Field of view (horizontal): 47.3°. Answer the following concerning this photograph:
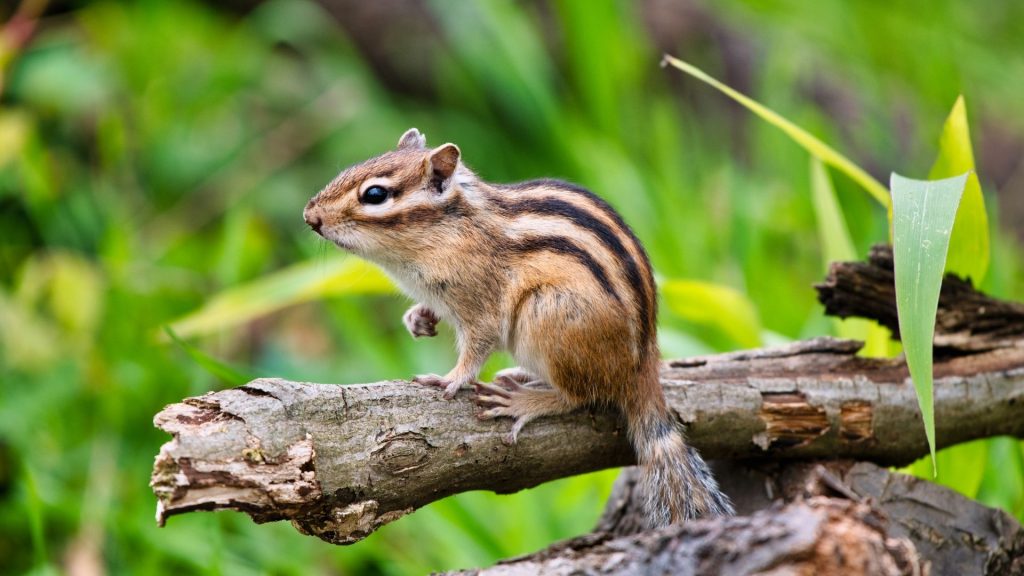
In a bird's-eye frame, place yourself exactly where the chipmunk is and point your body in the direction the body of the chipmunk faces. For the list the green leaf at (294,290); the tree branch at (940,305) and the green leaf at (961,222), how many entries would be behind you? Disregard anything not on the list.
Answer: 2

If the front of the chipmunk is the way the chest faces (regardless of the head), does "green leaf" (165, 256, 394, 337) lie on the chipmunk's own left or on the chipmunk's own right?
on the chipmunk's own right

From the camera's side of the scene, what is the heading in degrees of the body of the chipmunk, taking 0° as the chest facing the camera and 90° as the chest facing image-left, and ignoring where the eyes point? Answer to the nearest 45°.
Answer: approximately 90°

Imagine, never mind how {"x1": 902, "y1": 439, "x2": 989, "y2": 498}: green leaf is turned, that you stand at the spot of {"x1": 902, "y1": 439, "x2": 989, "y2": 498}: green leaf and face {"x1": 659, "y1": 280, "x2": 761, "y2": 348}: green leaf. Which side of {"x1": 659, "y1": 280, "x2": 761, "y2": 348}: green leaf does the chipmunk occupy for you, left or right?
left

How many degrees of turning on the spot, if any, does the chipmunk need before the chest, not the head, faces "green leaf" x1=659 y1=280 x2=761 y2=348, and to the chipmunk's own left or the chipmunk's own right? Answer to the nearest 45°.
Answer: approximately 135° to the chipmunk's own right

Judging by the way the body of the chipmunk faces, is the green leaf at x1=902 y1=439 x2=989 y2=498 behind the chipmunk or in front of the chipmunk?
behind

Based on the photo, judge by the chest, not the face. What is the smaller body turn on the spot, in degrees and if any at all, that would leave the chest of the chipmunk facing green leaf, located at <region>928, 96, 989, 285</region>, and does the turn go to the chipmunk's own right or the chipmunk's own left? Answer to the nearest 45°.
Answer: approximately 180°

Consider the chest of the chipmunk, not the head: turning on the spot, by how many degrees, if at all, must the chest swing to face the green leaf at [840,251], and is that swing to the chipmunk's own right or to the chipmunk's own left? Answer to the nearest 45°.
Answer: approximately 135° to the chipmunk's own right
